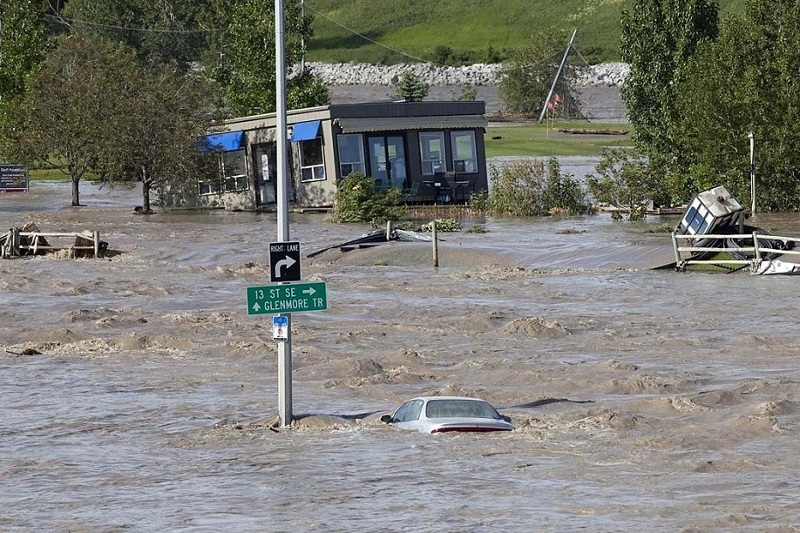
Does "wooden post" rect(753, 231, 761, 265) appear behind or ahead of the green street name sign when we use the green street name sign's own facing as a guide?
behind

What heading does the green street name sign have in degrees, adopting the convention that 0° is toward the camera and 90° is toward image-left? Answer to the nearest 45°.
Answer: approximately 0°

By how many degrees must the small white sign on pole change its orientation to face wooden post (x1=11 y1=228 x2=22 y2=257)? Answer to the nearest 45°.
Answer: approximately 180°

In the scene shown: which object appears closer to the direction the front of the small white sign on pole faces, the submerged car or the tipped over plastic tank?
the submerged car

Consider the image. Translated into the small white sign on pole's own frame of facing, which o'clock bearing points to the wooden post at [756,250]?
The wooden post is roughly at 7 o'clock from the small white sign on pole.

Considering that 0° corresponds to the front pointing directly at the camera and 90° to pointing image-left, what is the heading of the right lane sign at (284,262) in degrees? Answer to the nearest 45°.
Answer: approximately 0°

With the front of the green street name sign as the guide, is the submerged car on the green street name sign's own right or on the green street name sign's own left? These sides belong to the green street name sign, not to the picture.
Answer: on the green street name sign's own left

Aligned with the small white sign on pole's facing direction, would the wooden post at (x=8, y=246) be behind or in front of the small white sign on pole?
behind

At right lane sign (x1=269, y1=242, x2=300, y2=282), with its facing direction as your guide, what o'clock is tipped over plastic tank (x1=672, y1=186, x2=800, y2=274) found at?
The tipped over plastic tank is roughly at 7 o'clock from the right lane sign.

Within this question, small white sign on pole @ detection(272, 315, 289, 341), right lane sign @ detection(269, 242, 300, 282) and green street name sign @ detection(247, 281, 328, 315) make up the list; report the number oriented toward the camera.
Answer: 3

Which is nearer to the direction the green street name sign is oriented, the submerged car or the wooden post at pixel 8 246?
the submerged car

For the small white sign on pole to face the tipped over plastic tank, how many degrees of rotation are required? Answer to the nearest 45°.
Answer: approximately 135° to its left
